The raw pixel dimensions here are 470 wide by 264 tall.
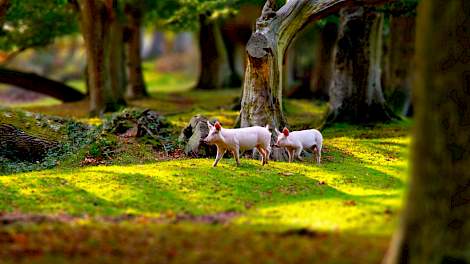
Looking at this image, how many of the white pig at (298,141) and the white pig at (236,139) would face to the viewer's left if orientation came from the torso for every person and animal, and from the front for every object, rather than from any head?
2

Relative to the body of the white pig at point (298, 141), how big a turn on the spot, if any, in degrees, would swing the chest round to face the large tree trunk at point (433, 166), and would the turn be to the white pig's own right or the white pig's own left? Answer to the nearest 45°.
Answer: approximately 90° to the white pig's own left

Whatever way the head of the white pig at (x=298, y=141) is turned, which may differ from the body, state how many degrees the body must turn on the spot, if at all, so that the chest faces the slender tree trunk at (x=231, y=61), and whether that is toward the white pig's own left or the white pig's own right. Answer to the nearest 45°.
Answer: approximately 90° to the white pig's own right

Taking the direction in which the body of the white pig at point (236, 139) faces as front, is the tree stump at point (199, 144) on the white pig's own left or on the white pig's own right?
on the white pig's own right

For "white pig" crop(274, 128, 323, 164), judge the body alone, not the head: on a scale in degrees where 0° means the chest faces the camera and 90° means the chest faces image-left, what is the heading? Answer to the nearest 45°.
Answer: approximately 90°

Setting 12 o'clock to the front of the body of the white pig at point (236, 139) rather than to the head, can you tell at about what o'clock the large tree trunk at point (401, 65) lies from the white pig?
The large tree trunk is roughly at 4 o'clock from the white pig.

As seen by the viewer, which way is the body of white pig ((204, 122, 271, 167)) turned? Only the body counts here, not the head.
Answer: to the viewer's left

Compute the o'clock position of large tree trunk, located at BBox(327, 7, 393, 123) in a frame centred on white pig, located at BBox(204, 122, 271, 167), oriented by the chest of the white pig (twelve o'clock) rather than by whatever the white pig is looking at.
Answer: The large tree trunk is roughly at 4 o'clock from the white pig.

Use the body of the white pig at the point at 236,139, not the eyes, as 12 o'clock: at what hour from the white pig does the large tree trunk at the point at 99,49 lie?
The large tree trunk is roughly at 2 o'clock from the white pig.
